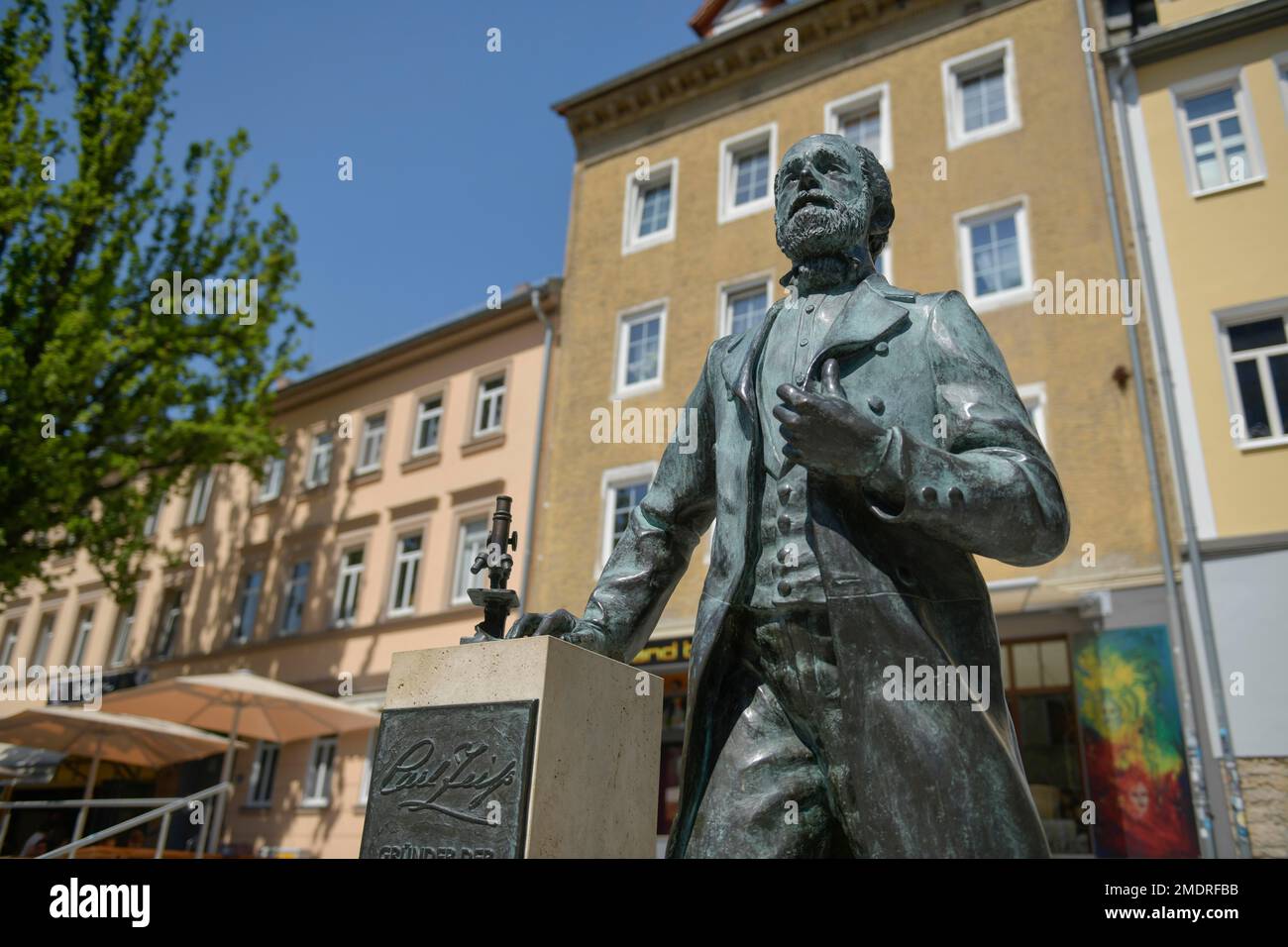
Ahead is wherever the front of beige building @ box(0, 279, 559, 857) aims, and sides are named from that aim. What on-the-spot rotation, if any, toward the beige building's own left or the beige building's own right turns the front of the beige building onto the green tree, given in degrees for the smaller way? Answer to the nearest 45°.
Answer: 0° — it already faces it

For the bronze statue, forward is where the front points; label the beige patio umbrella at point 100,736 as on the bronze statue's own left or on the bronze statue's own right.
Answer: on the bronze statue's own right

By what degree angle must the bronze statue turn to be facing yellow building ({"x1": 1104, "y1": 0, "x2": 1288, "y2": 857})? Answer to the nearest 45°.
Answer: approximately 180°

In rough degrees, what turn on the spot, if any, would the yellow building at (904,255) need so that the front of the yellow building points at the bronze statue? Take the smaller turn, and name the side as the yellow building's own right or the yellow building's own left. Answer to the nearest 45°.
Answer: approximately 45° to the yellow building's own left

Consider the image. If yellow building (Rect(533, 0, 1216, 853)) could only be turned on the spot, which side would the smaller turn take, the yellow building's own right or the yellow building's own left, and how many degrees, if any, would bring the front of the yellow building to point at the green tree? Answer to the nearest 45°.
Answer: approximately 45° to the yellow building's own right
